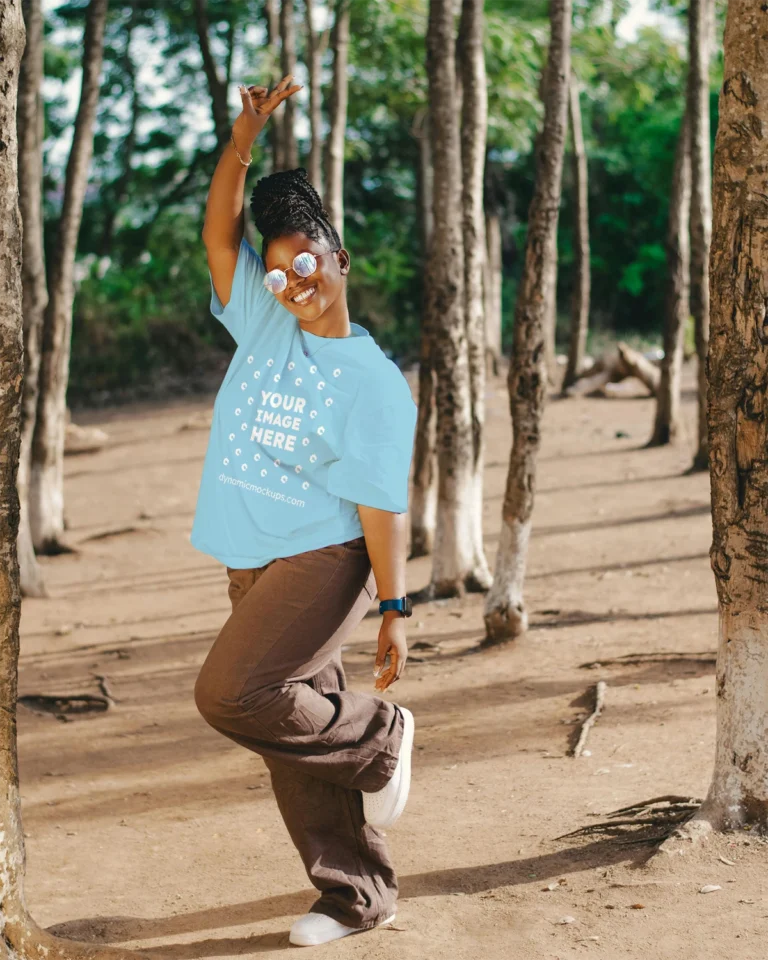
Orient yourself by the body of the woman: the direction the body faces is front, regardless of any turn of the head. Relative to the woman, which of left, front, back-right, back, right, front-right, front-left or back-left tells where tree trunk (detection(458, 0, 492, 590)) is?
back-right

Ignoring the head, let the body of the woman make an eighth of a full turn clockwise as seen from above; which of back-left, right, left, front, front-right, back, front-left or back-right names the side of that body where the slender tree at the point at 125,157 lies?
right

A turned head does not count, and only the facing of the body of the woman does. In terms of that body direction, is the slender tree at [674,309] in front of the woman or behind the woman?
behind

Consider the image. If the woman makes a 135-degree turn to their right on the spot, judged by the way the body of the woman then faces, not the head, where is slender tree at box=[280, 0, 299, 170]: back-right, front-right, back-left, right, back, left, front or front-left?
front

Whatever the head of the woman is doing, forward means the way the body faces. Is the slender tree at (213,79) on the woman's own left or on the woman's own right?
on the woman's own right

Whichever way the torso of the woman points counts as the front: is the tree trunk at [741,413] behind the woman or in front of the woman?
behind

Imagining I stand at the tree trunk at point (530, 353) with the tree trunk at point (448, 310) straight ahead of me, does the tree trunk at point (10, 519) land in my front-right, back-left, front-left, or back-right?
back-left

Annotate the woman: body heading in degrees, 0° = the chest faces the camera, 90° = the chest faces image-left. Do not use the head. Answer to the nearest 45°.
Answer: approximately 45°

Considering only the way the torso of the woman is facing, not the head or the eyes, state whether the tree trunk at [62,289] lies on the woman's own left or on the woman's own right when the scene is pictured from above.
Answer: on the woman's own right

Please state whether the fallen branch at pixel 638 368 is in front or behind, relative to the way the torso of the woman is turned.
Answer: behind

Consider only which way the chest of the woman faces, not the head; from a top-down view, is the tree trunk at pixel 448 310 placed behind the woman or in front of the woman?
behind
